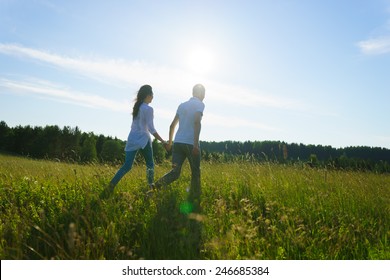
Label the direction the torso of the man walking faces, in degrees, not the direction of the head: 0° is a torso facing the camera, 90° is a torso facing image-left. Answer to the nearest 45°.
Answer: approximately 225°

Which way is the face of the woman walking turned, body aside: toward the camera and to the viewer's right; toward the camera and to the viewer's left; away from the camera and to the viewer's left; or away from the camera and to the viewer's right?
away from the camera and to the viewer's right

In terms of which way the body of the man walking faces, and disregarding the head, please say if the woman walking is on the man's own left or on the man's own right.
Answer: on the man's own left
